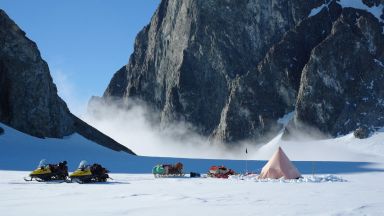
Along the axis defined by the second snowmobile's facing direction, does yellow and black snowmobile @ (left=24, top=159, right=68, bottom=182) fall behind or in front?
in front

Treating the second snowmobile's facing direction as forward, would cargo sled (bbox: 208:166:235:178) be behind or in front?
behind

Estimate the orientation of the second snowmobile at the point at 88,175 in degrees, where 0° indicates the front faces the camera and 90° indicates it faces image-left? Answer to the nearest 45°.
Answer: approximately 90°

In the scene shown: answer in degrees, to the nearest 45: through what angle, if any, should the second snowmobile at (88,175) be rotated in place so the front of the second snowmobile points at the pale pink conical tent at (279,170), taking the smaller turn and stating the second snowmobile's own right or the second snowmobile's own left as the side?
approximately 180°

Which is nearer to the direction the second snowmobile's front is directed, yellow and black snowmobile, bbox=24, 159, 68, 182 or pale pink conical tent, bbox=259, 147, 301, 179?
the yellow and black snowmobile

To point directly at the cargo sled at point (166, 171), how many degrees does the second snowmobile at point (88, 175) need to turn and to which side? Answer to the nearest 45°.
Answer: approximately 135° to its right
